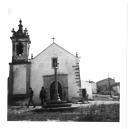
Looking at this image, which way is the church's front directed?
toward the camera
